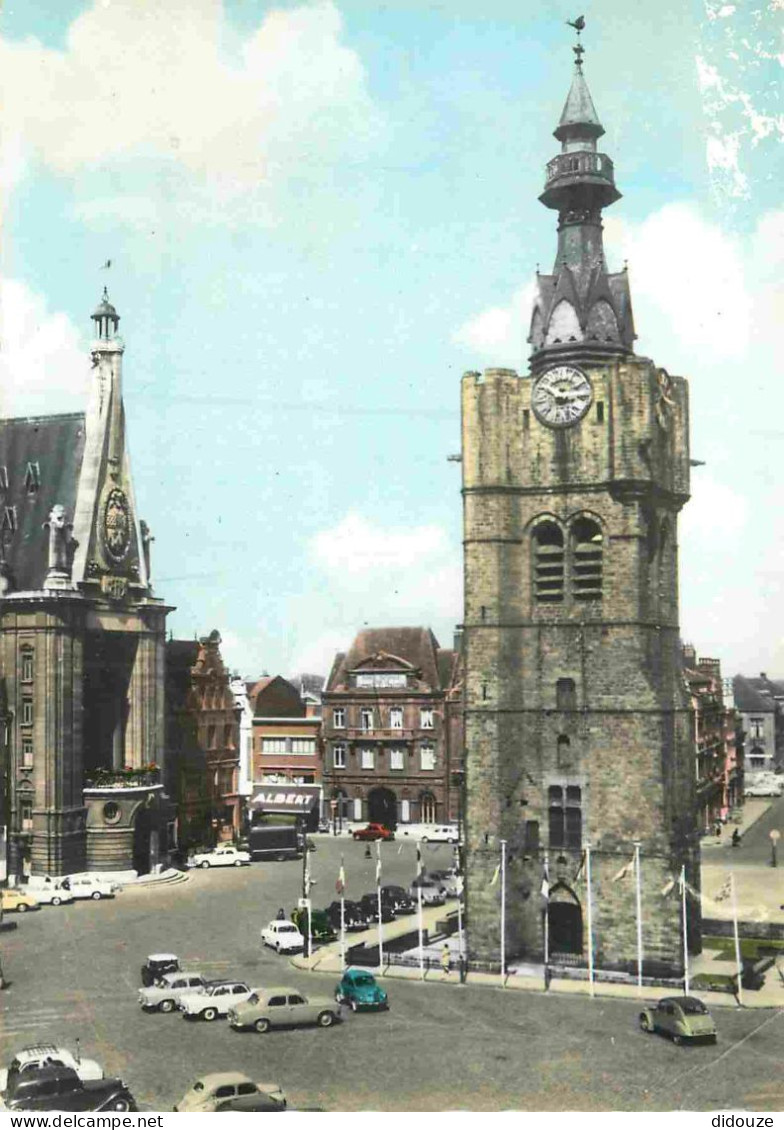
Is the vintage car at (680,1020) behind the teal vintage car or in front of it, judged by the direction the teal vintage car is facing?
in front

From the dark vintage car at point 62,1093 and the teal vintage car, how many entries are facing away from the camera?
0

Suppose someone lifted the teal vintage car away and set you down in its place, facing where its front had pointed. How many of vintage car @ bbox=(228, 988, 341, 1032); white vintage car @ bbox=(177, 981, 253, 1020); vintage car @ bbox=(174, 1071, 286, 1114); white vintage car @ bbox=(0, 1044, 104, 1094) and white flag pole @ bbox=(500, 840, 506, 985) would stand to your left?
1

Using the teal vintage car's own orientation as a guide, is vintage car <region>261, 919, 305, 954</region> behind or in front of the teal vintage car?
behind

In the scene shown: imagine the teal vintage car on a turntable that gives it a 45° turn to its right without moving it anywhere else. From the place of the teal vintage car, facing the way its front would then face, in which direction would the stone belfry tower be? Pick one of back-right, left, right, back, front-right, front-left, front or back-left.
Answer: back-left

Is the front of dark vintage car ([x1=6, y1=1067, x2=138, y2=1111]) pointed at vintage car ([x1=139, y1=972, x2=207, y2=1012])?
no

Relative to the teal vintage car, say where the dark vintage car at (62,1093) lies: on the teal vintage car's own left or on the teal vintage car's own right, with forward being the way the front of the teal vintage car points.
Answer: on the teal vintage car's own right

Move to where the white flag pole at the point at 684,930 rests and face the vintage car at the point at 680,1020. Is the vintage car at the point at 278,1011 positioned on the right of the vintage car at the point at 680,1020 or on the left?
right

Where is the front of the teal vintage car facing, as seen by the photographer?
facing the viewer and to the right of the viewer
